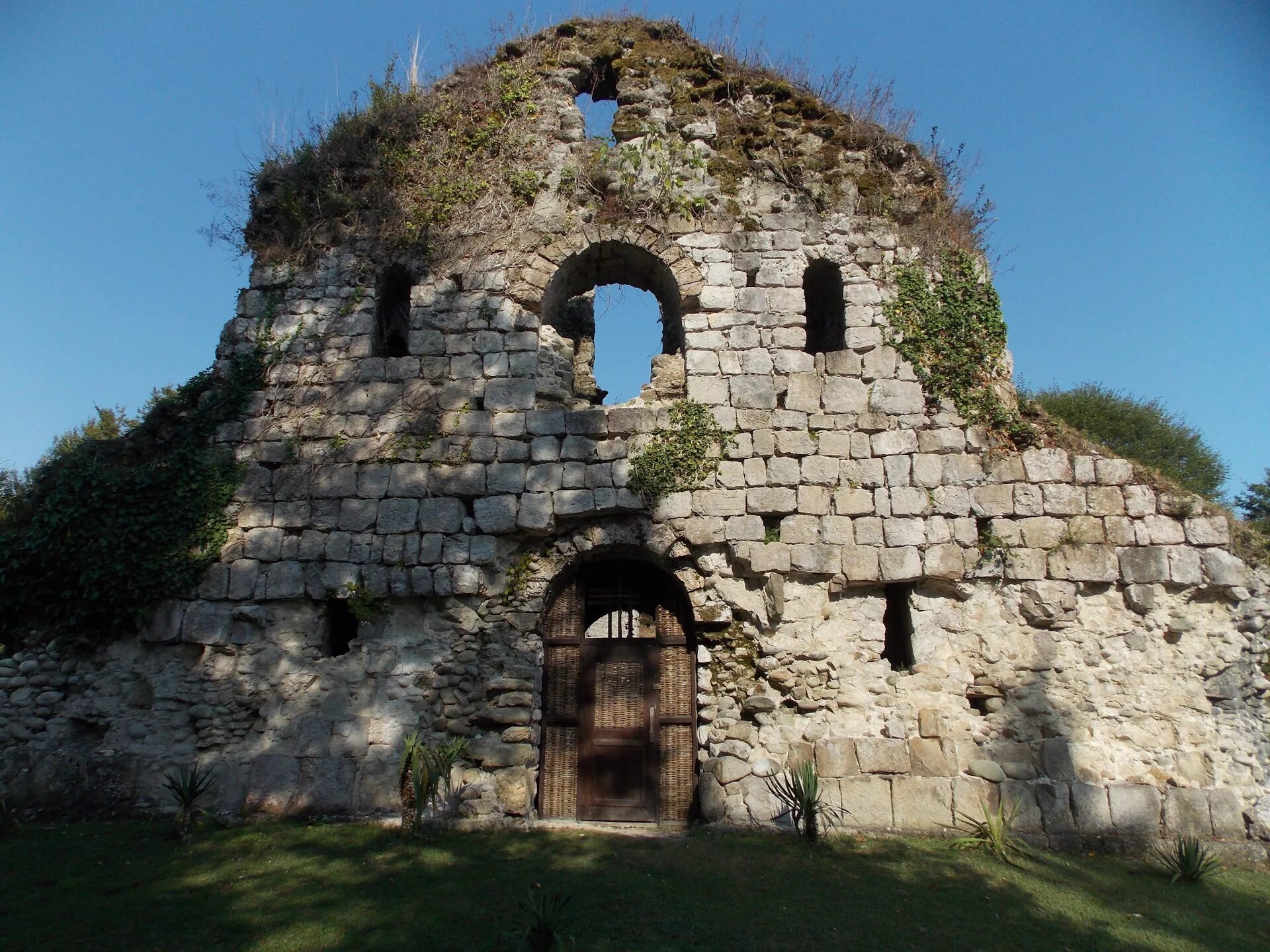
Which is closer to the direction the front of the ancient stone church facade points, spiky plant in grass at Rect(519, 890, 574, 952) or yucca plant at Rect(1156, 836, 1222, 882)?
the spiky plant in grass

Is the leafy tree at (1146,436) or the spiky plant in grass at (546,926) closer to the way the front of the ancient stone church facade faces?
the spiky plant in grass

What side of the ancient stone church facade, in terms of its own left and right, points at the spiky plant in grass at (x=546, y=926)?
front

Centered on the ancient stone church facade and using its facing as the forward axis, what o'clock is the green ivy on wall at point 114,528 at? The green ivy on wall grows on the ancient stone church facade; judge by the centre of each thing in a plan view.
The green ivy on wall is roughly at 3 o'clock from the ancient stone church facade.

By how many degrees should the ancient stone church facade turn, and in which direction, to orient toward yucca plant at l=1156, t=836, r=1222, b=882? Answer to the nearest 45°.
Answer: approximately 90° to its left

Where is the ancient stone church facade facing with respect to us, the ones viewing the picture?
facing the viewer

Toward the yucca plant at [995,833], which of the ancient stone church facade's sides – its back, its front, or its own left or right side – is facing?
left
